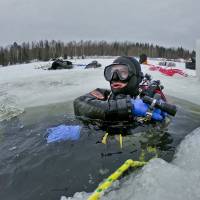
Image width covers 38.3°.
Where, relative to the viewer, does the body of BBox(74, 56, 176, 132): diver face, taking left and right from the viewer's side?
facing the viewer and to the left of the viewer

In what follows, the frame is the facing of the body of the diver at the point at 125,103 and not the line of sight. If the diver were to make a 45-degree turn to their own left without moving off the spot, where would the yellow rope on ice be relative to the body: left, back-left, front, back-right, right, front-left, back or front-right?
front
